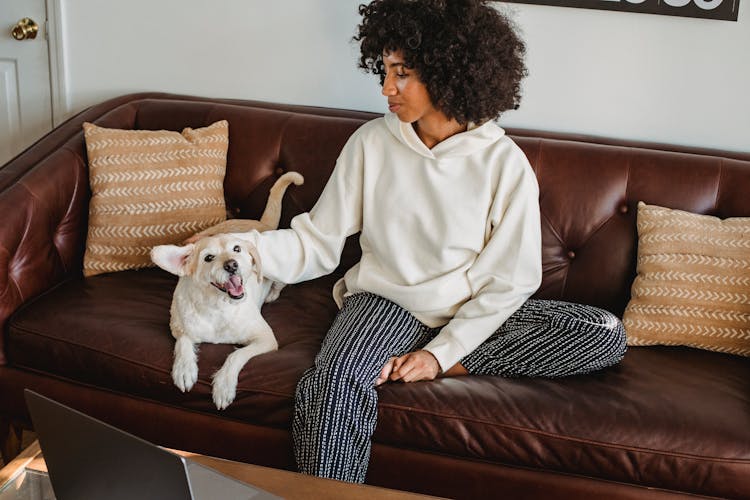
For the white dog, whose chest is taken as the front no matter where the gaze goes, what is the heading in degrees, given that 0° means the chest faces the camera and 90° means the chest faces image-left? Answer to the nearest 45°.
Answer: approximately 0°

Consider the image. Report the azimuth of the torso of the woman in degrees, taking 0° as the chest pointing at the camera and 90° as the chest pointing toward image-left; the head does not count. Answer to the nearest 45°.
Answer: approximately 0°

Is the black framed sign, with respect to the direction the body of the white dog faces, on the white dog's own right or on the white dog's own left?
on the white dog's own left

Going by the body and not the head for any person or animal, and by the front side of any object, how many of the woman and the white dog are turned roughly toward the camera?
2

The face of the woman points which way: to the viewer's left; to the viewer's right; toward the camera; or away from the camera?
to the viewer's left

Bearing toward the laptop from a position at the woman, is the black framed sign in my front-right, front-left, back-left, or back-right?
back-left
